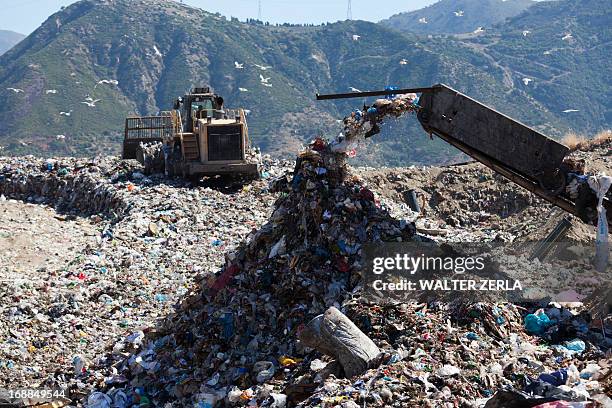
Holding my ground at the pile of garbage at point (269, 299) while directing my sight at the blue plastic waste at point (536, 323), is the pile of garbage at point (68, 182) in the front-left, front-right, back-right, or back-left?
back-left

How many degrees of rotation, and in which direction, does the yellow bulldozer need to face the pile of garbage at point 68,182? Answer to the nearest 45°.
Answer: approximately 90° to its left

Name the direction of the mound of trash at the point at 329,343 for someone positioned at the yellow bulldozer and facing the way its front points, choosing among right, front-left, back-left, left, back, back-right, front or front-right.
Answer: back-left

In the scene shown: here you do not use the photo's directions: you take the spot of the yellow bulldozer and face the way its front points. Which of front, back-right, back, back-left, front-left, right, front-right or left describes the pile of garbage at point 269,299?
back-left

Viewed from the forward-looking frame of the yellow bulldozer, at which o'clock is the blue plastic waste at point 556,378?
The blue plastic waste is roughly at 7 o'clock from the yellow bulldozer.

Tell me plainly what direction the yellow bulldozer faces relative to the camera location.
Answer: facing away from the viewer and to the left of the viewer

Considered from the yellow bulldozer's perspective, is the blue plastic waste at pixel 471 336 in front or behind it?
behind

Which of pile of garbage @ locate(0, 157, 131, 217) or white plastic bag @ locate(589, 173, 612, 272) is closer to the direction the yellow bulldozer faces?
the pile of garbage

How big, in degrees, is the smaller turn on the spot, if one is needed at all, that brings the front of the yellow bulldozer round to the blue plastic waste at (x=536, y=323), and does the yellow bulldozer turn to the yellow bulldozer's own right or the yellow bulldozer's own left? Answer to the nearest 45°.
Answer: approximately 135° to the yellow bulldozer's own left

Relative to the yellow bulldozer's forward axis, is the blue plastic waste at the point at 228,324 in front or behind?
behind

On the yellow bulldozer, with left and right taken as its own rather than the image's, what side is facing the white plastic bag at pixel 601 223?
back
